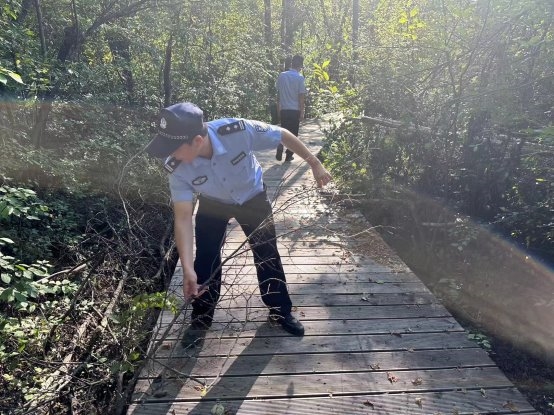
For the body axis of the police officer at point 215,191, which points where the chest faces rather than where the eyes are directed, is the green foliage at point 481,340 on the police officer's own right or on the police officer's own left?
on the police officer's own left

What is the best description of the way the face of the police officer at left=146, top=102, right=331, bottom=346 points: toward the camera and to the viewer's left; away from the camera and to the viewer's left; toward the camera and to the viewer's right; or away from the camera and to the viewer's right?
toward the camera and to the viewer's left
